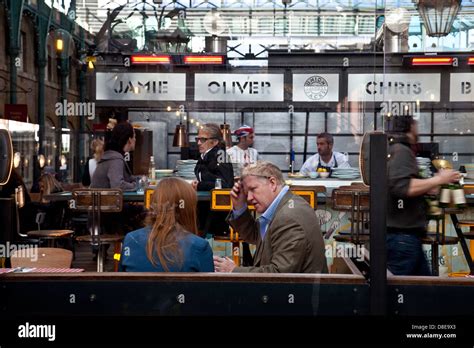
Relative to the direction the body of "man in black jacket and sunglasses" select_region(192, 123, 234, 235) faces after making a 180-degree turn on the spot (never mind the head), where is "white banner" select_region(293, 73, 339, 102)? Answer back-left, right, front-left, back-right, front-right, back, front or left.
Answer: front

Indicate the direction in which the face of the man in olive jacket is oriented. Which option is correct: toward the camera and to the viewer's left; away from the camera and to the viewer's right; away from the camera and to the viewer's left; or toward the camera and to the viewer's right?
toward the camera and to the viewer's left

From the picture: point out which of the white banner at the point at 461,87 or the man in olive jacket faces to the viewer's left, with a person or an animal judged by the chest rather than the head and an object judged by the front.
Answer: the man in olive jacket

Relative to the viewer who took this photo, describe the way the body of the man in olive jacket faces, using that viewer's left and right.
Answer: facing to the left of the viewer

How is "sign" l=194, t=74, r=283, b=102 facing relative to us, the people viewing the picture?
facing the viewer

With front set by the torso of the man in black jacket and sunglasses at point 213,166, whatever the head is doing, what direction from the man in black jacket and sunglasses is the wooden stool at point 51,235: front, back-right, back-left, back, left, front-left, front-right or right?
front-right

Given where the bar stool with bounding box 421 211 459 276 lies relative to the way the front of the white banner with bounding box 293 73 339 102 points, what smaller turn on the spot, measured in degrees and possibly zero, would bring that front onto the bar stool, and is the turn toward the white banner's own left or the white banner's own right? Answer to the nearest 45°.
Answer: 0° — it already faces it

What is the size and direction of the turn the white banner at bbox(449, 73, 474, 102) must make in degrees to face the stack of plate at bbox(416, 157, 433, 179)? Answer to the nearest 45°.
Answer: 0° — it already faces it

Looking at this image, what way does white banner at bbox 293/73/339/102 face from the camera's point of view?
toward the camera

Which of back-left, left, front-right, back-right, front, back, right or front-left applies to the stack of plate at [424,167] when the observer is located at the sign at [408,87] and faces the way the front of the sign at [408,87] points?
front

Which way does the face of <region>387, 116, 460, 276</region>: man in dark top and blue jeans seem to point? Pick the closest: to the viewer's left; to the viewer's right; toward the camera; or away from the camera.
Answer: to the viewer's right

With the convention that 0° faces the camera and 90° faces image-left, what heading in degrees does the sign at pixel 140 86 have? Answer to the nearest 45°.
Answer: approximately 0°
